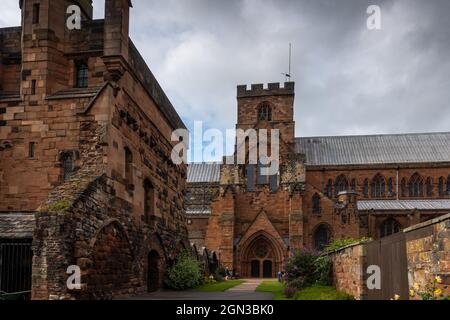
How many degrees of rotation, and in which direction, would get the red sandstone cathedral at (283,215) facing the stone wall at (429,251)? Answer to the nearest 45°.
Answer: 0° — it already faces it

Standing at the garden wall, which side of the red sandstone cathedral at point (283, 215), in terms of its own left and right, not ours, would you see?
front

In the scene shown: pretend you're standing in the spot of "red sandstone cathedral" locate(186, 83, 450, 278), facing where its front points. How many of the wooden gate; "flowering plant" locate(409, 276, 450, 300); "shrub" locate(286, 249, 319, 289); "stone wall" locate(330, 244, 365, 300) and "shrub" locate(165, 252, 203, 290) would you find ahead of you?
5

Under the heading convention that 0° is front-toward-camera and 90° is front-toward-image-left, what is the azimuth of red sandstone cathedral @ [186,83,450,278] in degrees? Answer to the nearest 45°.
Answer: approximately 0°

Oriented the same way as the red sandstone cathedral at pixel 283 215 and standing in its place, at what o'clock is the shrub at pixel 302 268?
The shrub is roughly at 12 o'clock from the red sandstone cathedral.

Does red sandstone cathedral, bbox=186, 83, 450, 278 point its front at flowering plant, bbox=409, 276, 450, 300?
yes

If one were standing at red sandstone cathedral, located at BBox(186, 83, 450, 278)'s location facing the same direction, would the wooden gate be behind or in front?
in front

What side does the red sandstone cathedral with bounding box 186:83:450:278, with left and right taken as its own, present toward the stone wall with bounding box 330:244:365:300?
front
